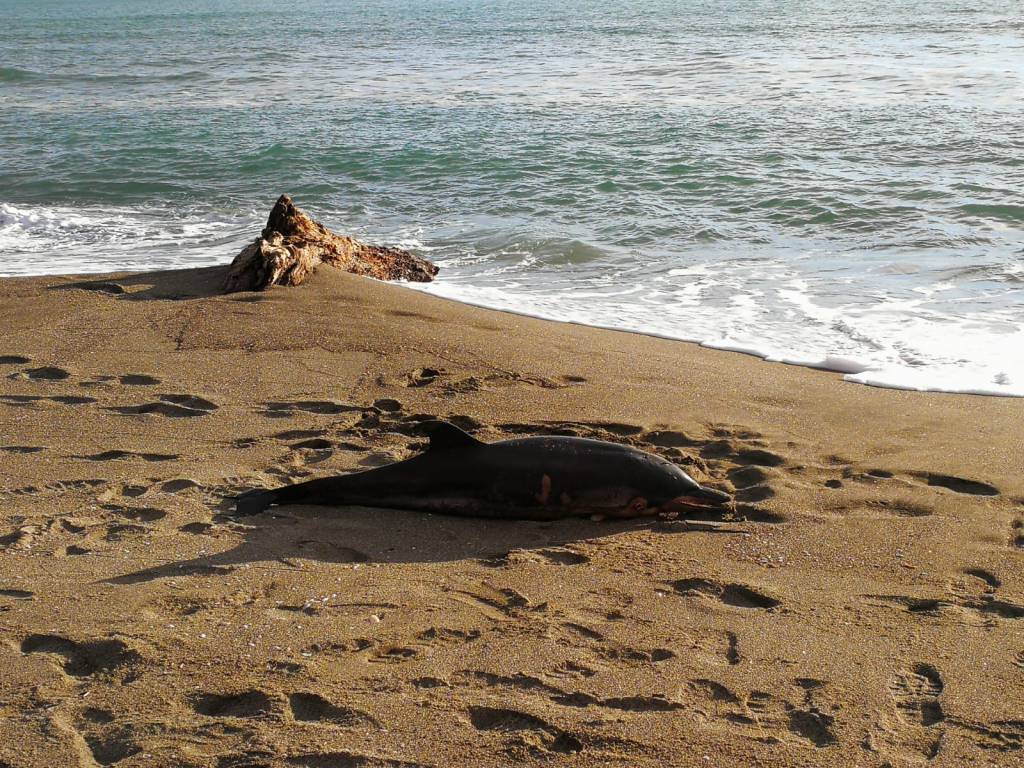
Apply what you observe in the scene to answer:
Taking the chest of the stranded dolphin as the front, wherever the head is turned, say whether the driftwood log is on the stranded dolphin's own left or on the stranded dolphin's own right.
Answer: on the stranded dolphin's own left

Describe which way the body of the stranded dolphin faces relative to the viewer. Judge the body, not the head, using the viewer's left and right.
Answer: facing to the right of the viewer
